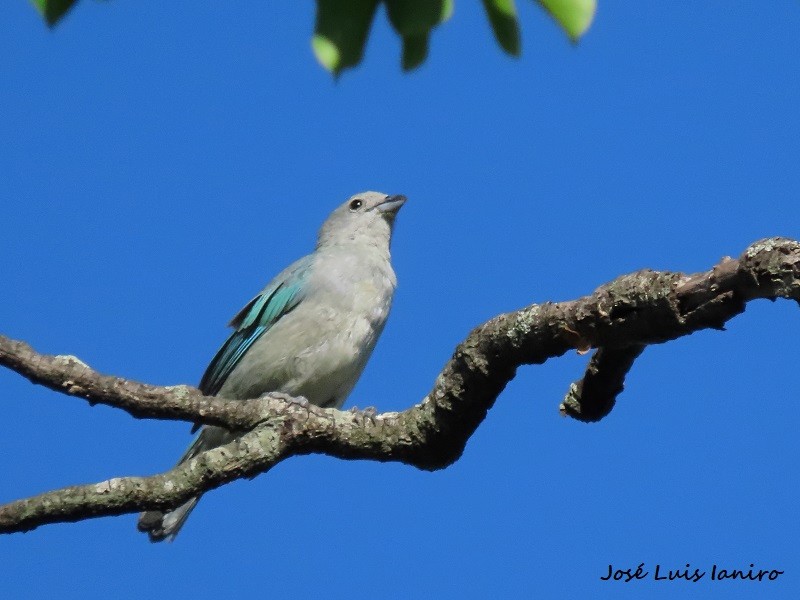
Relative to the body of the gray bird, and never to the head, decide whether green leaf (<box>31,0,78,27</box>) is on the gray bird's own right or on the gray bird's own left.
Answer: on the gray bird's own right

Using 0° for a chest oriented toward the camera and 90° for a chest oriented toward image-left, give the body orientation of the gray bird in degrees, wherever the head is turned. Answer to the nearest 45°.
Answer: approximately 315°
